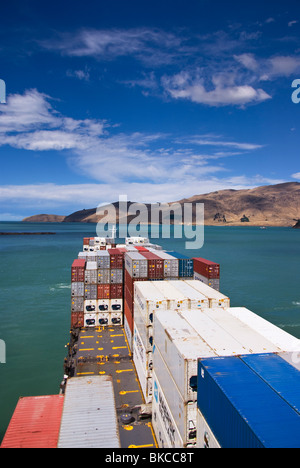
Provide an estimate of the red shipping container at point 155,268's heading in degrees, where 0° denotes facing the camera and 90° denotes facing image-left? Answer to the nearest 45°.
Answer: approximately 0°

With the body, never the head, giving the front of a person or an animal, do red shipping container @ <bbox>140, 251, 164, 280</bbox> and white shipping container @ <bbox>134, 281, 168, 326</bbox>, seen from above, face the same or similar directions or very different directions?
same or similar directions

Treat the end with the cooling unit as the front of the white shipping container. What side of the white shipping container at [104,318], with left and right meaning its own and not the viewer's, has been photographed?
front

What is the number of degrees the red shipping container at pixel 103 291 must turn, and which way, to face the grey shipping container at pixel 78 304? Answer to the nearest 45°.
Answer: approximately 90° to its right

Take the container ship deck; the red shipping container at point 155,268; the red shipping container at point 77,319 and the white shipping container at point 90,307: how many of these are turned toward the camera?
3

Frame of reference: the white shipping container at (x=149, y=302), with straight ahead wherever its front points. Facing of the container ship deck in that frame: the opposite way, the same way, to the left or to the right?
the opposite way

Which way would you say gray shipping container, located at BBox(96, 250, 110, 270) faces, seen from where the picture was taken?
facing the viewer

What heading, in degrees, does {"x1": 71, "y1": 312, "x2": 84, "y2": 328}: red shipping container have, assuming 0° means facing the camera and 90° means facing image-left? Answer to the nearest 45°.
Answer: approximately 0°

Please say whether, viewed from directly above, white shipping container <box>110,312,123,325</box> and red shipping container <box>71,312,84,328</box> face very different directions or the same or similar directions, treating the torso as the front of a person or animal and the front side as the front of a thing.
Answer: same or similar directions

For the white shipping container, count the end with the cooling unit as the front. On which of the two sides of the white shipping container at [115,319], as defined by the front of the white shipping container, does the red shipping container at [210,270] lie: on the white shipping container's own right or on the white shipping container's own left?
on the white shipping container's own left

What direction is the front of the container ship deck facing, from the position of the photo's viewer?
facing away from the viewer
